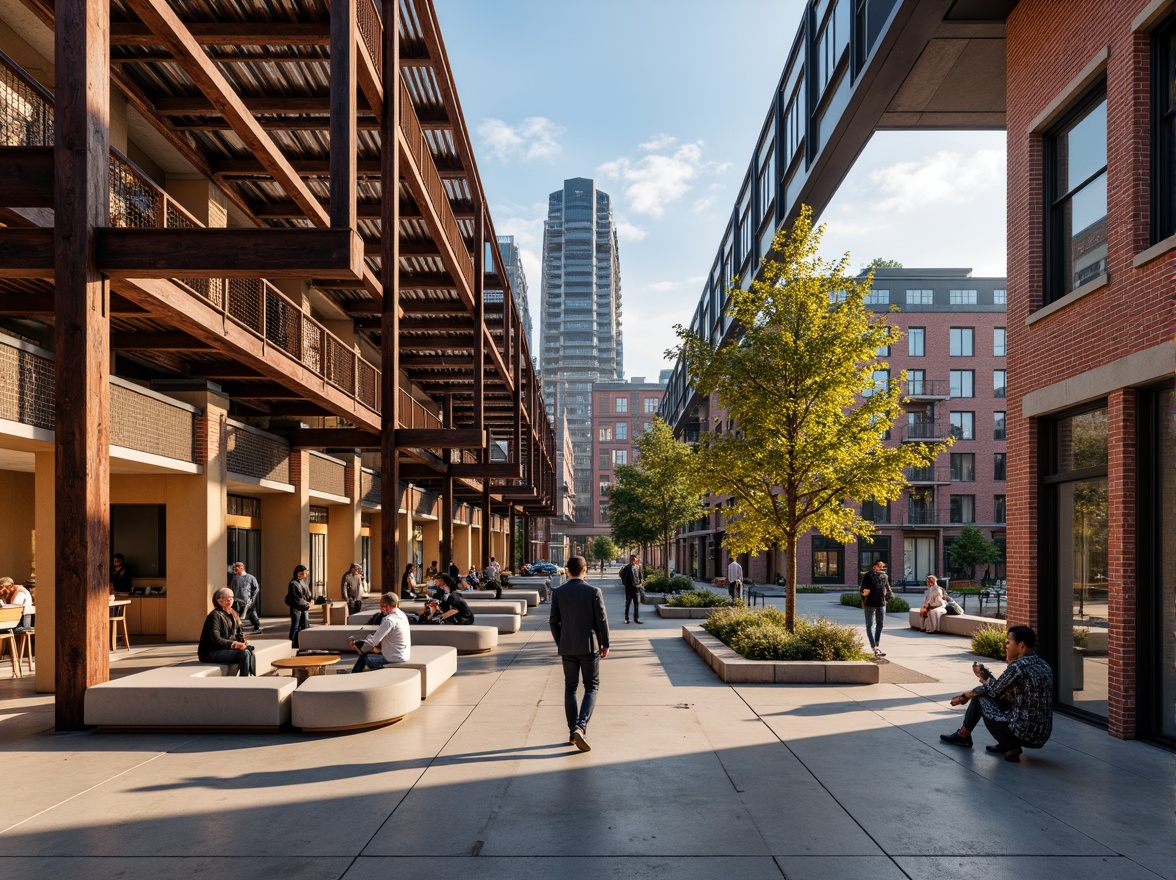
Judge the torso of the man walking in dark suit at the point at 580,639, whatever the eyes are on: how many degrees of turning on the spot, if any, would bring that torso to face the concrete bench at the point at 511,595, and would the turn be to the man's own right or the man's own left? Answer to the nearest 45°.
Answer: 0° — they already face it

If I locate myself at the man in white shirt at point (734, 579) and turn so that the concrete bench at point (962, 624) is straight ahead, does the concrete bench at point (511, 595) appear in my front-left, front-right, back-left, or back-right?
back-right

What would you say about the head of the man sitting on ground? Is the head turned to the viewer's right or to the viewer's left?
to the viewer's left

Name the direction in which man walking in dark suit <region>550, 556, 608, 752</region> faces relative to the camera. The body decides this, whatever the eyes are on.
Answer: away from the camera

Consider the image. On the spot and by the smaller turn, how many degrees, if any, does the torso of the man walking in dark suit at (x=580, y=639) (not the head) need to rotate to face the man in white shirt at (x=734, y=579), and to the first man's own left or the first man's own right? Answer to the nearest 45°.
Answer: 0° — they already face them

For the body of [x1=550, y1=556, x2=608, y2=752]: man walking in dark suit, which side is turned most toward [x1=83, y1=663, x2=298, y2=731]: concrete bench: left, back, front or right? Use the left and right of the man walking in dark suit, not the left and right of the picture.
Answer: left

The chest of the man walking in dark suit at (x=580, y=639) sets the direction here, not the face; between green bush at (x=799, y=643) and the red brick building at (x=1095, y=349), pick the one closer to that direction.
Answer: the green bush

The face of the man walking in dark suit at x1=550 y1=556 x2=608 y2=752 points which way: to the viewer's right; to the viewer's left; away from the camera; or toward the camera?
away from the camera

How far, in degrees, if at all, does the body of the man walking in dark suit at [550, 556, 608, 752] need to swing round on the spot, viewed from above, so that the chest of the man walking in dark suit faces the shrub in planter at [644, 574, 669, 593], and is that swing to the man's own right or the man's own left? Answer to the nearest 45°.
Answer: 0° — they already face it
